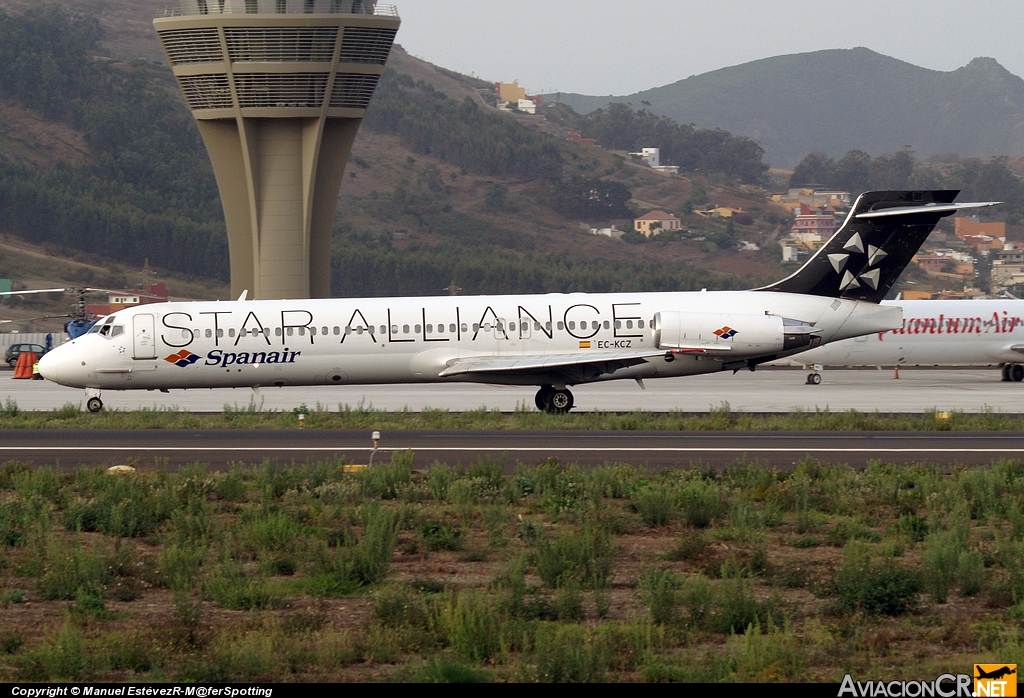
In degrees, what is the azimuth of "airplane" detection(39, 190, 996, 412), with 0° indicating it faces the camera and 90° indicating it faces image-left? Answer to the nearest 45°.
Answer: approximately 90°

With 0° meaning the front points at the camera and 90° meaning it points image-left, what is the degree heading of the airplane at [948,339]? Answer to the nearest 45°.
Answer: approximately 90°

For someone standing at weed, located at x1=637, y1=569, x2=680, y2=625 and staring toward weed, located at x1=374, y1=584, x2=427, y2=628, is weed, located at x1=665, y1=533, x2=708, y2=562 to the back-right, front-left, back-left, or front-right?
back-right

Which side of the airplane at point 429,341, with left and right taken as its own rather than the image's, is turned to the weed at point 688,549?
left

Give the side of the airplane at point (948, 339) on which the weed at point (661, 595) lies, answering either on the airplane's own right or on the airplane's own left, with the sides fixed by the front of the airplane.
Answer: on the airplane's own left

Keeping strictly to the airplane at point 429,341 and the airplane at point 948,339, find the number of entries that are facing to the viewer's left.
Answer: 2

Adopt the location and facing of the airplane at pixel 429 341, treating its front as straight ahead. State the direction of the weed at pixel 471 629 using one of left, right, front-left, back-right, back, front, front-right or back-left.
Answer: left

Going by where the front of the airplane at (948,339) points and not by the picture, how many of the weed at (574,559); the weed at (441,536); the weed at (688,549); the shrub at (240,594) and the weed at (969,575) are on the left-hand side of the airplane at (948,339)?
5

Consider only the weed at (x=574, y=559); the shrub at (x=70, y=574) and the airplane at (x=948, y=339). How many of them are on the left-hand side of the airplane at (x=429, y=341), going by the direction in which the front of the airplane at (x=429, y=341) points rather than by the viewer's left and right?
2

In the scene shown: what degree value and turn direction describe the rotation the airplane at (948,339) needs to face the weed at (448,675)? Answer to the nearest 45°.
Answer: approximately 90° to its left

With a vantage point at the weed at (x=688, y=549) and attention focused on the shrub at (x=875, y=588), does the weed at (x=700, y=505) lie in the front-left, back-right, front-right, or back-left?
back-left

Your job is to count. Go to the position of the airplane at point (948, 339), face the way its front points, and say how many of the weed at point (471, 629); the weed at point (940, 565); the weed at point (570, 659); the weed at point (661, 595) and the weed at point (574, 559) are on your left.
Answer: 5

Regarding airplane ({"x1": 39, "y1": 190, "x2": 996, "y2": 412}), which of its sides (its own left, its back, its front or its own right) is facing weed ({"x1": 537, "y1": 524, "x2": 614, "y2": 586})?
left
